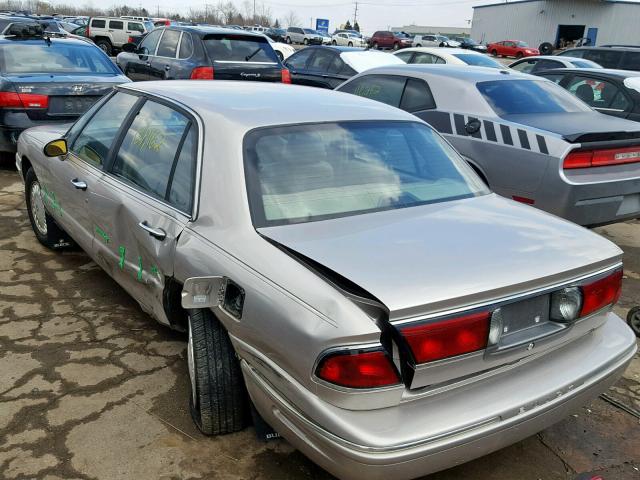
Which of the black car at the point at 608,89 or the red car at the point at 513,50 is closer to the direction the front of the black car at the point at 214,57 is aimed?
the red car

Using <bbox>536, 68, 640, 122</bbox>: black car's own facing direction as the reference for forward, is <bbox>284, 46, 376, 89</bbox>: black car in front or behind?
in front

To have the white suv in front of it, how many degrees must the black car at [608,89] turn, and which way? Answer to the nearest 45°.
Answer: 0° — it already faces it

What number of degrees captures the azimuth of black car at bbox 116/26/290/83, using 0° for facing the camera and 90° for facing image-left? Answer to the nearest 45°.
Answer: approximately 135°

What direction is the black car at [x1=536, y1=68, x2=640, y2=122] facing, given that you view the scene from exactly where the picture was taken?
facing away from the viewer and to the left of the viewer

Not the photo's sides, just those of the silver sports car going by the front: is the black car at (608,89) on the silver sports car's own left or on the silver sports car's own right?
on the silver sports car's own right

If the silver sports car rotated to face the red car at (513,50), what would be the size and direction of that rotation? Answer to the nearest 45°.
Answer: approximately 45° to its right

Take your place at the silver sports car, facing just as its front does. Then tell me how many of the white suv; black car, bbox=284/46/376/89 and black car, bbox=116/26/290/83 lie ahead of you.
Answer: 3

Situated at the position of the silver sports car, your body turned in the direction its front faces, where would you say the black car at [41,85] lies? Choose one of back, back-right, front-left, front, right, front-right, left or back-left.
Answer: front-left

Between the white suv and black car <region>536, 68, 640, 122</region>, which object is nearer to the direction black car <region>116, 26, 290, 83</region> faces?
the white suv

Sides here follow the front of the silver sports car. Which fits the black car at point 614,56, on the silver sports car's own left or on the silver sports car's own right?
on the silver sports car's own right

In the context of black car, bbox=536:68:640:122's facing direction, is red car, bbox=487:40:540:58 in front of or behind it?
in front
